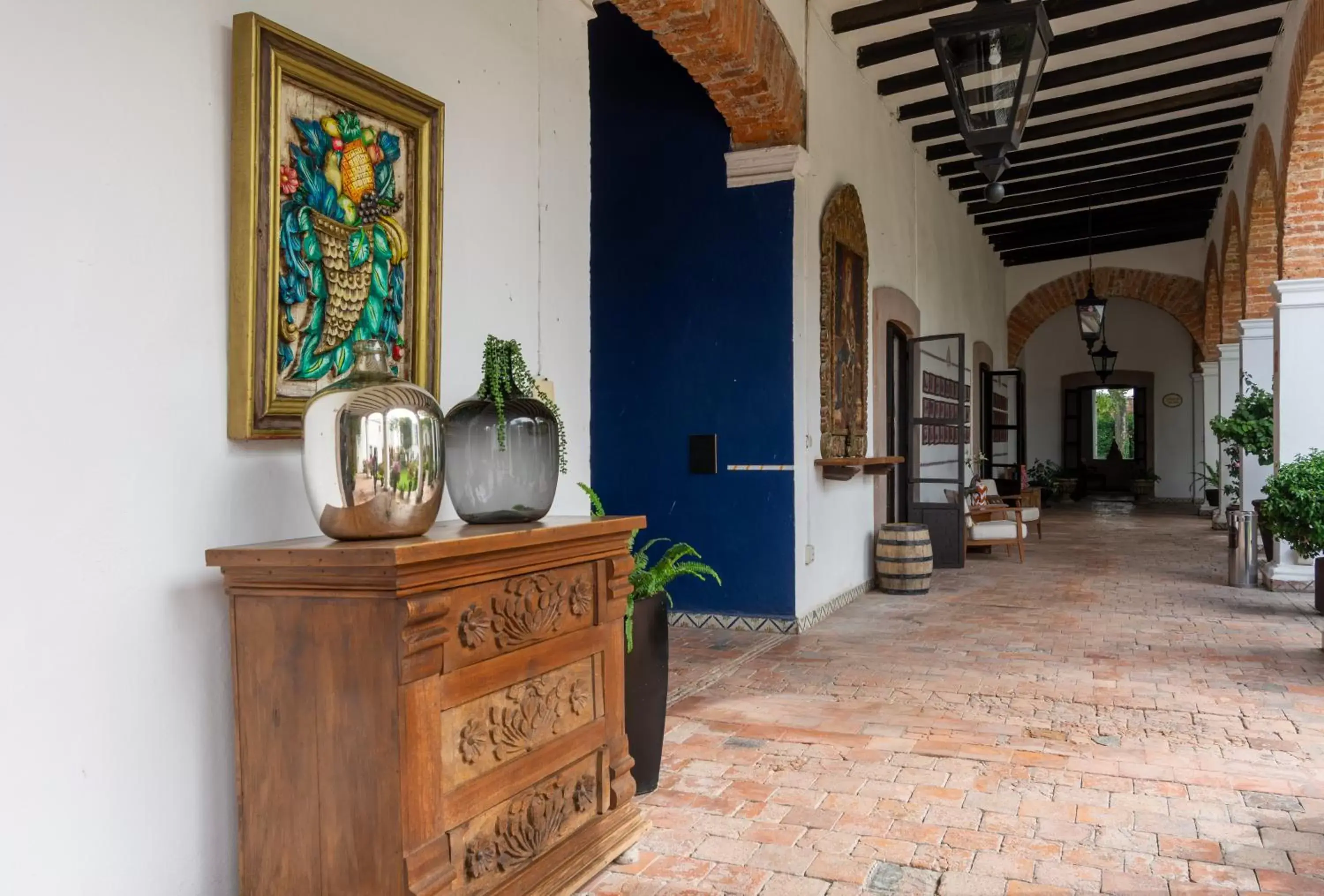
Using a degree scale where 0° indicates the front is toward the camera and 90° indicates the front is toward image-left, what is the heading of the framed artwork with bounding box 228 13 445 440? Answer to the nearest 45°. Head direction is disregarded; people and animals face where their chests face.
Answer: approximately 315°

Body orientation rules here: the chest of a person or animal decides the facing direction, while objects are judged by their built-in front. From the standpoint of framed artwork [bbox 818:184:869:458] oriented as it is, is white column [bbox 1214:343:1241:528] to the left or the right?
on its left

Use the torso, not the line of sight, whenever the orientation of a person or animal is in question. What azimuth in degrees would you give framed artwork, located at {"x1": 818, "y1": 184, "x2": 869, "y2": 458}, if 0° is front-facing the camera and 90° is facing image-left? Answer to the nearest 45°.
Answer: approximately 315°

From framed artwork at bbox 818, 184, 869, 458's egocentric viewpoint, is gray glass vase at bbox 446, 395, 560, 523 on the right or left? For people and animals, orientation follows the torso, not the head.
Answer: on its right

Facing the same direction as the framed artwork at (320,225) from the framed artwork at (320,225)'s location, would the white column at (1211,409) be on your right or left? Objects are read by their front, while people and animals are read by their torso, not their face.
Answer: on your left

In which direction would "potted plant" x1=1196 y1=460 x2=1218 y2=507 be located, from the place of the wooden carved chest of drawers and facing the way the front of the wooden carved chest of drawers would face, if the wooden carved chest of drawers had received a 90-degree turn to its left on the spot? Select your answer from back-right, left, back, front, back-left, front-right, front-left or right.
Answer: front

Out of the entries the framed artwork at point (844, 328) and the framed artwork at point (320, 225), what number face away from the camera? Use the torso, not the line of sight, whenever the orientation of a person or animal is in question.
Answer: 0

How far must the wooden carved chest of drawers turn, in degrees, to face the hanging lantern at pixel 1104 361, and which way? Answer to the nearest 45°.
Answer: approximately 90° to its left

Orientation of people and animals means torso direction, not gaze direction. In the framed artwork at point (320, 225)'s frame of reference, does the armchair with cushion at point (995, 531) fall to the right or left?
on its left

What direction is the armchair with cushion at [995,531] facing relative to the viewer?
to the viewer's right

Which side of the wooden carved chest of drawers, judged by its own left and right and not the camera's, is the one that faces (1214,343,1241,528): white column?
left

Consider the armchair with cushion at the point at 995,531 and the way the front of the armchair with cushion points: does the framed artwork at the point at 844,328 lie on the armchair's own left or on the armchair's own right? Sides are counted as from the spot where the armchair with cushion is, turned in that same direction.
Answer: on the armchair's own right

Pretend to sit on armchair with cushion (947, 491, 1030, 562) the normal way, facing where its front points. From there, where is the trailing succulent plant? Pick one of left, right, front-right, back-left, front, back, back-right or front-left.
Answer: right

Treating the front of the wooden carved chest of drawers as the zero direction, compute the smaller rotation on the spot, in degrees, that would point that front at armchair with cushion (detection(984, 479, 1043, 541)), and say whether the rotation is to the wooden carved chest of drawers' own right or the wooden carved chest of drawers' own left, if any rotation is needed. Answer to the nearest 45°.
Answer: approximately 90° to the wooden carved chest of drawers' own left

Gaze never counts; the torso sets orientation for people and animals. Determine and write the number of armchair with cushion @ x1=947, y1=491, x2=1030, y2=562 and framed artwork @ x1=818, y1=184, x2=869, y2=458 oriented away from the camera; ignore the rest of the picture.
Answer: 0

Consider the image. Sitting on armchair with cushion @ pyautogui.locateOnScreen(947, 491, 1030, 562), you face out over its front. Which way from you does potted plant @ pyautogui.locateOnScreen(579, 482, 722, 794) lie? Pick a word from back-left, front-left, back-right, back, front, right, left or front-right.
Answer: right
